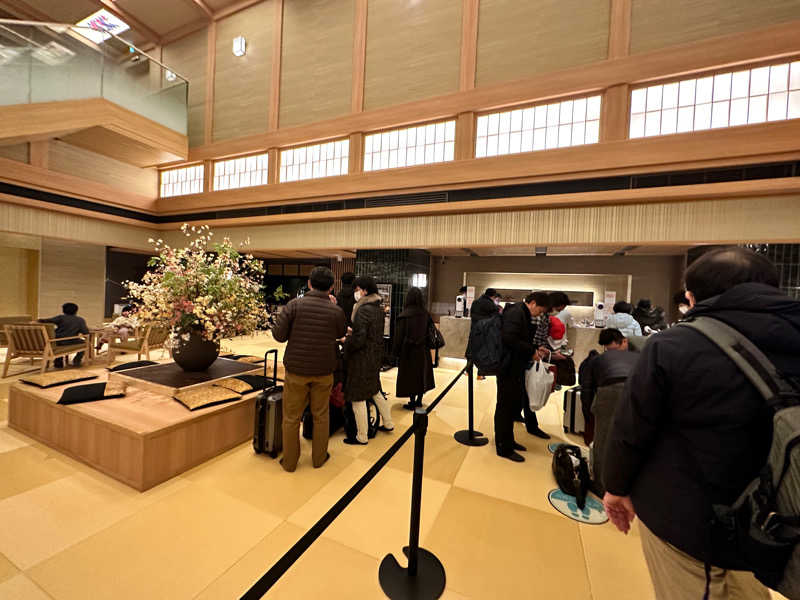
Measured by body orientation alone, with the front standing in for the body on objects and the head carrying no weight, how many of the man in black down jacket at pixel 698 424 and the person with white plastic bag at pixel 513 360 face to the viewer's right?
1

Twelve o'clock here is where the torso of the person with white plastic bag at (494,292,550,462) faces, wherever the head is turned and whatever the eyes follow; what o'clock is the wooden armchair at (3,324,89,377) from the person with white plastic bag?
The wooden armchair is roughly at 6 o'clock from the person with white plastic bag.

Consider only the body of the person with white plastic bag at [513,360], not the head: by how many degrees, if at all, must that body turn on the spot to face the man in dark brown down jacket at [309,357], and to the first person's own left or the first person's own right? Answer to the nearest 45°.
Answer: approximately 135° to the first person's own right

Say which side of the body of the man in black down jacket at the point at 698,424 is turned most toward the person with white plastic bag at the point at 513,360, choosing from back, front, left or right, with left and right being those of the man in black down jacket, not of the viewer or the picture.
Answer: front

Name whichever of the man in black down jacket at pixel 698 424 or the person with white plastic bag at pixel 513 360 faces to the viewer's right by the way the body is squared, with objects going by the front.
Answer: the person with white plastic bag

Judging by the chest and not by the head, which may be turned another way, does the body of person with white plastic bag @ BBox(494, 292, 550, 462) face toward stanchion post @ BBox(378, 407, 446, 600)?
no

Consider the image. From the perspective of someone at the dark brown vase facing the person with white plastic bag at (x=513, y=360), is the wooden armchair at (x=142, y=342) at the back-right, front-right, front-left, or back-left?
back-left

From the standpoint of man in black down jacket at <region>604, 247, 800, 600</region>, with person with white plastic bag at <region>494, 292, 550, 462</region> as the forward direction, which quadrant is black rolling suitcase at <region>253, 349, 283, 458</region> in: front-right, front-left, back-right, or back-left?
front-left

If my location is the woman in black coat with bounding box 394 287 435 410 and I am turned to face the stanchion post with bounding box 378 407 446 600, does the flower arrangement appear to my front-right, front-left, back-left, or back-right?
front-right

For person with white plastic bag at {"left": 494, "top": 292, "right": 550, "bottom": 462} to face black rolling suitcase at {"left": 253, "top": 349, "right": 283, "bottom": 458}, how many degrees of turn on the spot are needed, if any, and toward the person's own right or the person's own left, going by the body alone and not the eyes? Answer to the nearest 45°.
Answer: approximately 135° to the person's own right

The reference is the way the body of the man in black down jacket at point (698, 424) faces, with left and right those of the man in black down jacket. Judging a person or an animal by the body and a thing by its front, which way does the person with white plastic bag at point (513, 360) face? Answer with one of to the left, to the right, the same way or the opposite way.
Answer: to the right

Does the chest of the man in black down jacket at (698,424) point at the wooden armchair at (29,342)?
no

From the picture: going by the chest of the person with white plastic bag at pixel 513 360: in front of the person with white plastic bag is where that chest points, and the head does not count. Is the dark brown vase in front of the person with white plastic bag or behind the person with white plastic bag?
behind

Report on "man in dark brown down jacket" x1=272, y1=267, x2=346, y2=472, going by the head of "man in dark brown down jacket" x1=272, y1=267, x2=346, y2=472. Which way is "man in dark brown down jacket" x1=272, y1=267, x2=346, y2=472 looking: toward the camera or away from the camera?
away from the camera

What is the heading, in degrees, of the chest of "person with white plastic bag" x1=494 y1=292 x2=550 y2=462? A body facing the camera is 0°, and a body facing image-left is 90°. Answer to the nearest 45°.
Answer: approximately 270°

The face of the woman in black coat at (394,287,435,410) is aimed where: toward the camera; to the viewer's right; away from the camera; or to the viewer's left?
away from the camera

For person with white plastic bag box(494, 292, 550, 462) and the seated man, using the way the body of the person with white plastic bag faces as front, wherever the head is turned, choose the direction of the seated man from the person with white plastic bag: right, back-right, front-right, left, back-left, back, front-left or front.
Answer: back

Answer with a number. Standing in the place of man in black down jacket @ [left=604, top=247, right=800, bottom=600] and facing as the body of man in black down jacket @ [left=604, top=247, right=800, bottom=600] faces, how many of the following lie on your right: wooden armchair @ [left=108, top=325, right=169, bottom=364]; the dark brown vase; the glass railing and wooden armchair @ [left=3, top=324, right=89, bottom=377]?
0

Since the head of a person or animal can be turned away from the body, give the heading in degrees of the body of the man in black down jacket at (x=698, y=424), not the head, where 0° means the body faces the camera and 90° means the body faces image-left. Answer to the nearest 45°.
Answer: approximately 135°

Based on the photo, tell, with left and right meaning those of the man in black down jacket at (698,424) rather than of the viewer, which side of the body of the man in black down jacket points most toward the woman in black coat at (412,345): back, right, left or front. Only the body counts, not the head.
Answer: front
